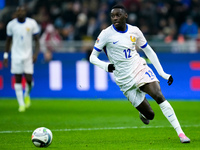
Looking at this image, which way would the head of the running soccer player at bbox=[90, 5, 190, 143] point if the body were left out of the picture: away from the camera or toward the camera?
toward the camera

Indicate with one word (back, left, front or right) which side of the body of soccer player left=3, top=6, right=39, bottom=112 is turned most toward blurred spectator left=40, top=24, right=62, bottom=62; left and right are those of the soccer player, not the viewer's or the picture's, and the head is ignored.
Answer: back

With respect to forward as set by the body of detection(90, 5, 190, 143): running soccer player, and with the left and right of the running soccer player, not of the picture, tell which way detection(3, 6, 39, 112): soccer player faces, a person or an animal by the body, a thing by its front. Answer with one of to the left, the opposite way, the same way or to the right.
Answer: the same way

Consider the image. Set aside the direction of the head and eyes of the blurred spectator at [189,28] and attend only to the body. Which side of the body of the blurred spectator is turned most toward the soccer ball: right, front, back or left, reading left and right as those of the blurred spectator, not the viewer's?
front

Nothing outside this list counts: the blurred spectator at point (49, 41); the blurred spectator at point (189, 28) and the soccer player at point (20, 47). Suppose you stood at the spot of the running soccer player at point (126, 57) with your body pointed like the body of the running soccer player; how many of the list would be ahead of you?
0

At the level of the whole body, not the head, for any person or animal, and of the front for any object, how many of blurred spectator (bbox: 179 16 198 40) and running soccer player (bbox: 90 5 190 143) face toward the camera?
2

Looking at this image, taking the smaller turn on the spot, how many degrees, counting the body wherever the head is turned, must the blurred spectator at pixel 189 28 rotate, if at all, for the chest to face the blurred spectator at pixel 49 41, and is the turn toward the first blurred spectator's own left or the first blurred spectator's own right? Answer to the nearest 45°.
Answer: approximately 90° to the first blurred spectator's own right

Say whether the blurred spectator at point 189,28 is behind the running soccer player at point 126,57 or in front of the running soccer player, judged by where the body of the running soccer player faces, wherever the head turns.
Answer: behind

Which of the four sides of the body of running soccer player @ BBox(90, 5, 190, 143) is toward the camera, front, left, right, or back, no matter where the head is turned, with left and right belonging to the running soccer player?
front

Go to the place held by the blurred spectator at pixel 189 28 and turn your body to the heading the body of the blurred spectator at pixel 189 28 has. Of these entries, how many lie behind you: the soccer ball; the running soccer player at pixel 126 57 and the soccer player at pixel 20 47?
0

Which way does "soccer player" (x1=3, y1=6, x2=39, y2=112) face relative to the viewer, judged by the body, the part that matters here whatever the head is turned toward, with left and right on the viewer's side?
facing the viewer

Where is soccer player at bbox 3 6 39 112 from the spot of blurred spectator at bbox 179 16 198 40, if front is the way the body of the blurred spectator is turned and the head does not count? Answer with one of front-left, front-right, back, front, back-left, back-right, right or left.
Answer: front-right

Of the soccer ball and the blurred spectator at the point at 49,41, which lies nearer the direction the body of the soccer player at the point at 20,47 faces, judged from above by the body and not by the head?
the soccer ball

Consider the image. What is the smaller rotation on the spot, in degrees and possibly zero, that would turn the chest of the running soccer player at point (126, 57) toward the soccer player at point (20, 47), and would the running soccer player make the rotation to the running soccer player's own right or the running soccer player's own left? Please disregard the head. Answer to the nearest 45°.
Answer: approximately 135° to the running soccer player's own right
